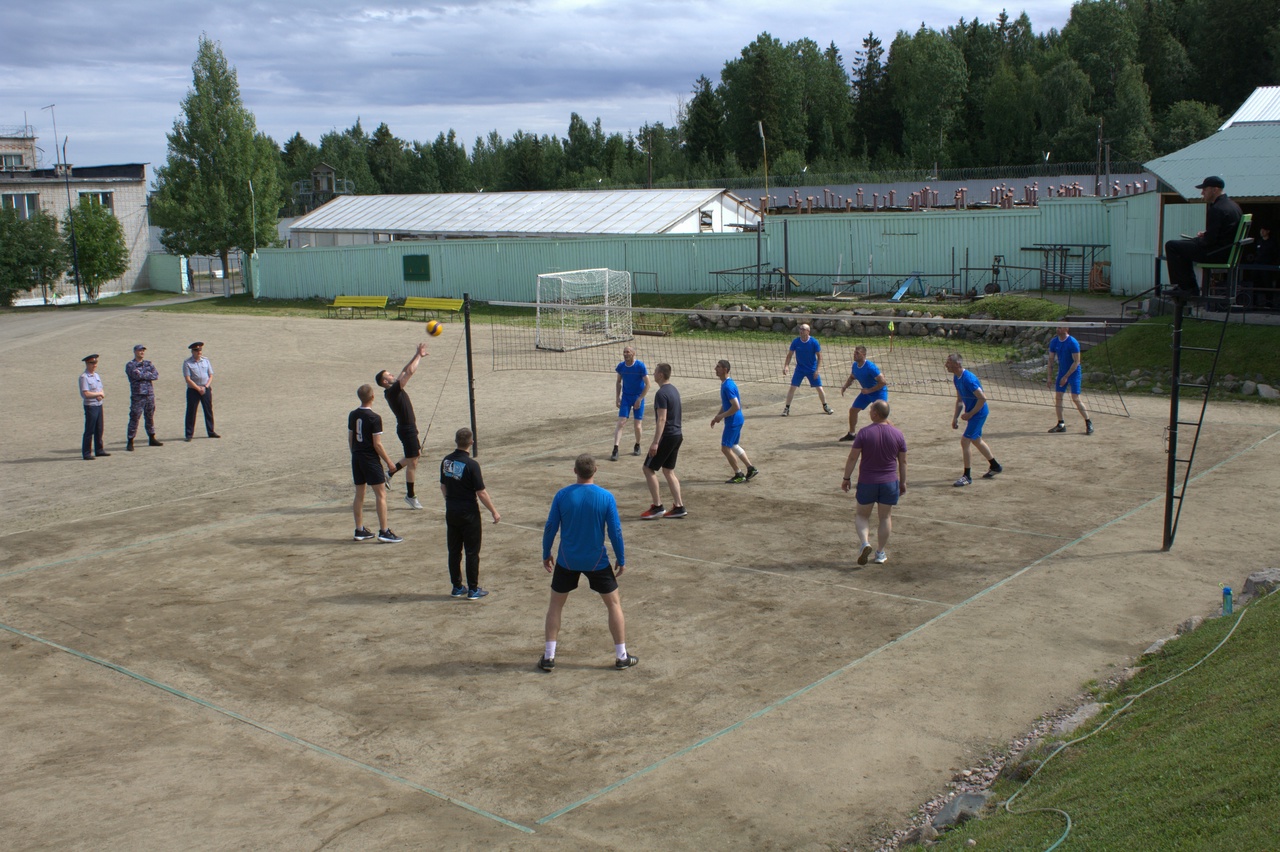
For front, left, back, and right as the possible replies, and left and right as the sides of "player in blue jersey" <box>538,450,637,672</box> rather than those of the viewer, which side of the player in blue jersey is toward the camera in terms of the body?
back

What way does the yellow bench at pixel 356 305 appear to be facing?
toward the camera

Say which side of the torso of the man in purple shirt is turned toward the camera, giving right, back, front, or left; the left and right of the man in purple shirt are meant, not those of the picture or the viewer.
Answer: back

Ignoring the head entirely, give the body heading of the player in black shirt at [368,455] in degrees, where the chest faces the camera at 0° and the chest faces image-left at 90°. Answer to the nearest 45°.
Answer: approximately 225°

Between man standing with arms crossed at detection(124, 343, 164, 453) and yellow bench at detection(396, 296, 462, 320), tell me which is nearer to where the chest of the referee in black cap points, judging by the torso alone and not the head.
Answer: the man standing with arms crossed

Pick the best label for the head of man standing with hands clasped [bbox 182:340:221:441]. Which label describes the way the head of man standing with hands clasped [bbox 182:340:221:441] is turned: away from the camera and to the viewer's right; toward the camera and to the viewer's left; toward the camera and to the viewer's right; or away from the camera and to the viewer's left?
toward the camera and to the viewer's right

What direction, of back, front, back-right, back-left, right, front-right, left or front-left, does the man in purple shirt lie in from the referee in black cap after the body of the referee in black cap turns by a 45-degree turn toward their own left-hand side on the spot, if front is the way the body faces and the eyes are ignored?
front-right

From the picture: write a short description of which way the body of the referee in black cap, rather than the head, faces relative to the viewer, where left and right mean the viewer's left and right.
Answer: facing to the left of the viewer

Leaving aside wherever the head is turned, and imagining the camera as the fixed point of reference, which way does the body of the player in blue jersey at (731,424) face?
to the viewer's left

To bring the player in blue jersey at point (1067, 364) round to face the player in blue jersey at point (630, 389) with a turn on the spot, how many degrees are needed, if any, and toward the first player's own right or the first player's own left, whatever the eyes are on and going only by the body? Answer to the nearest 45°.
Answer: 0° — they already face them

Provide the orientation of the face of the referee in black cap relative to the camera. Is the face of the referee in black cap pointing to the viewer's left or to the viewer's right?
to the viewer's left

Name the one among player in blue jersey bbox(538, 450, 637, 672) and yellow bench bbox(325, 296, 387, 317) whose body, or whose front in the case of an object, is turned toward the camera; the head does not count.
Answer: the yellow bench

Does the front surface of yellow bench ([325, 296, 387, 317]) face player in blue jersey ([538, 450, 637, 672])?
yes

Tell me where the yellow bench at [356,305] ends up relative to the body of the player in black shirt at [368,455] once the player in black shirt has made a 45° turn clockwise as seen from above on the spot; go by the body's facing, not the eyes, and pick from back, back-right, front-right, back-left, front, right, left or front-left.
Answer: left

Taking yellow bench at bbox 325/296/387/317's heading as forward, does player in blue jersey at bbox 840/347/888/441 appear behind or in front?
in front
